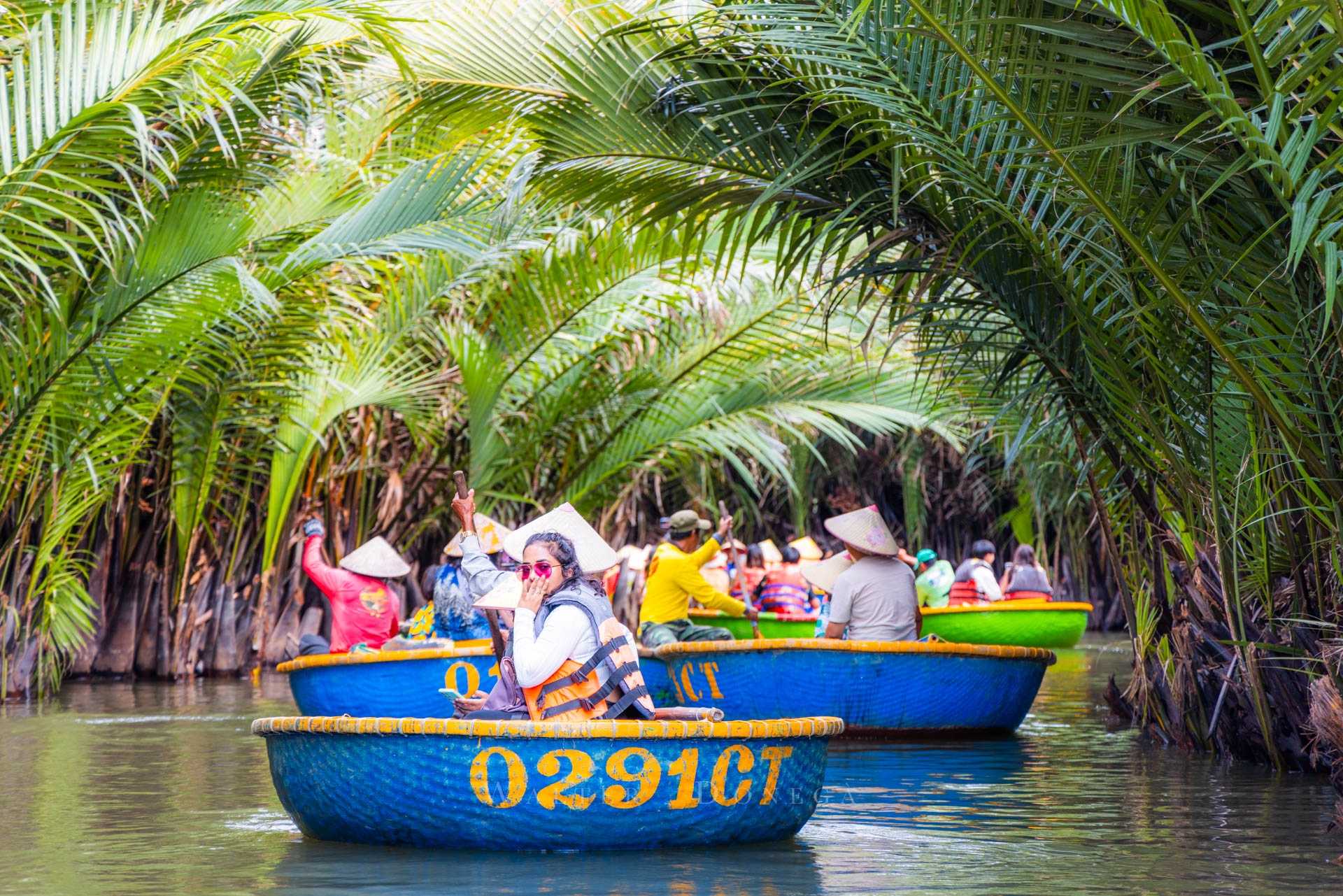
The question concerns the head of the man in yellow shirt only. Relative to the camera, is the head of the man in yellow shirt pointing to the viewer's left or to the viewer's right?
to the viewer's right

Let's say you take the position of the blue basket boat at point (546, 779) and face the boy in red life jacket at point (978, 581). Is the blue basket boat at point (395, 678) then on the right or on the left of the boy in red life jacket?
left

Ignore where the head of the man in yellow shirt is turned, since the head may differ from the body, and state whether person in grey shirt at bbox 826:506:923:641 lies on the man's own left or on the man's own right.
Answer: on the man's own right

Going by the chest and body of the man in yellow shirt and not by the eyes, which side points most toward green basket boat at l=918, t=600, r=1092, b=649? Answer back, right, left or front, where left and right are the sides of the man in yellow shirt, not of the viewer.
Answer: front

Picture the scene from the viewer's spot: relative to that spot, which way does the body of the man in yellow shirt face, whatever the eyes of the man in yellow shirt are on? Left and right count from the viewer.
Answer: facing away from the viewer and to the right of the viewer

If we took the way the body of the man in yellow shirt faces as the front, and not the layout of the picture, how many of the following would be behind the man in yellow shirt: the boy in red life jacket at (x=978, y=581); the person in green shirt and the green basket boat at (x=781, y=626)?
0

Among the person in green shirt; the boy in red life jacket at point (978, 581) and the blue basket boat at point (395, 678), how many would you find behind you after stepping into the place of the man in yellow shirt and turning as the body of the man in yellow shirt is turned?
1

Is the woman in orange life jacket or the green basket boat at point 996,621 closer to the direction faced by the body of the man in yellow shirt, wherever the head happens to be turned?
the green basket boat

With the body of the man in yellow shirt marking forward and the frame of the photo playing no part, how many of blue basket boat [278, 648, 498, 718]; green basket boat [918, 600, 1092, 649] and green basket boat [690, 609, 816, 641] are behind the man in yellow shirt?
1

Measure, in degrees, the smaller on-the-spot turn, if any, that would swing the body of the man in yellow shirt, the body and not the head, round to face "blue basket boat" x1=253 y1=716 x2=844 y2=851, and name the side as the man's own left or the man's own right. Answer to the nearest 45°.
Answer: approximately 135° to the man's own right

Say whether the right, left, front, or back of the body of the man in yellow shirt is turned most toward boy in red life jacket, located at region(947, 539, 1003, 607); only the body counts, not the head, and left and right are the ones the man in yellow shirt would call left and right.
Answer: front

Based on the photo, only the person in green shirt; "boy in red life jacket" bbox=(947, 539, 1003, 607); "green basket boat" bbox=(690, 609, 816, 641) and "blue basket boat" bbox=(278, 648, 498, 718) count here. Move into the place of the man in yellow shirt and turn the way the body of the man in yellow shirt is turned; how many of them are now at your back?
1

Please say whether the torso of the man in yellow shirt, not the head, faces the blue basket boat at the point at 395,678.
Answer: no

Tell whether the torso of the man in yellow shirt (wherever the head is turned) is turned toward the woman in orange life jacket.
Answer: no

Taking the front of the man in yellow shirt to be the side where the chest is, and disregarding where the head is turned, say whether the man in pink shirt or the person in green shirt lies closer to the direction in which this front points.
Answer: the person in green shirt
